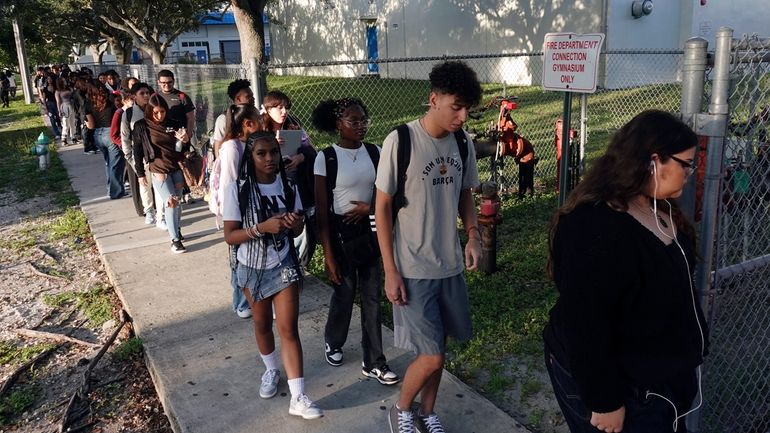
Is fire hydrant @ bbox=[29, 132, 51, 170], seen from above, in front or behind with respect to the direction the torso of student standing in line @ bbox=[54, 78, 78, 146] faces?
in front

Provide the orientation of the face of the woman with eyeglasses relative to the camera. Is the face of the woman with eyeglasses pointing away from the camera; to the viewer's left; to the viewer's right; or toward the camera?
to the viewer's right

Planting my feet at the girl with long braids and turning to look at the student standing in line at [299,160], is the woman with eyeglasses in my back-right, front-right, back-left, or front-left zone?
back-right

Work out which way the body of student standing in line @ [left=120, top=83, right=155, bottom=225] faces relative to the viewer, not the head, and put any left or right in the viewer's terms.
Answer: facing the viewer and to the right of the viewer

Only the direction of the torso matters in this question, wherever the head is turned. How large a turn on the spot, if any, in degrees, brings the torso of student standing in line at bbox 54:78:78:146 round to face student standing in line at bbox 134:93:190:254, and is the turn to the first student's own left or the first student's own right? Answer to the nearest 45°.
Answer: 0° — they already face them

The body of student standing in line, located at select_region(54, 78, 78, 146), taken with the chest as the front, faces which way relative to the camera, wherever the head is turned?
toward the camera

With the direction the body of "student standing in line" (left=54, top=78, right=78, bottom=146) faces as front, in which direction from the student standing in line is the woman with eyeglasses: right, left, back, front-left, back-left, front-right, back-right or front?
front

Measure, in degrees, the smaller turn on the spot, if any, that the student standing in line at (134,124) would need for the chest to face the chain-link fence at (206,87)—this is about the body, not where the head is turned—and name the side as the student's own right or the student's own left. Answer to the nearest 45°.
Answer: approximately 90° to the student's own left

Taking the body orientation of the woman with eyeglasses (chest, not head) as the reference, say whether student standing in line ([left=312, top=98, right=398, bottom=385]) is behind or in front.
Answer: behind
